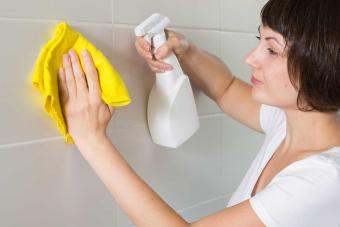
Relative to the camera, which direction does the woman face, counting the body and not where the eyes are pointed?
to the viewer's left

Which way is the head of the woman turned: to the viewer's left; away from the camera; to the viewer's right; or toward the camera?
to the viewer's left
